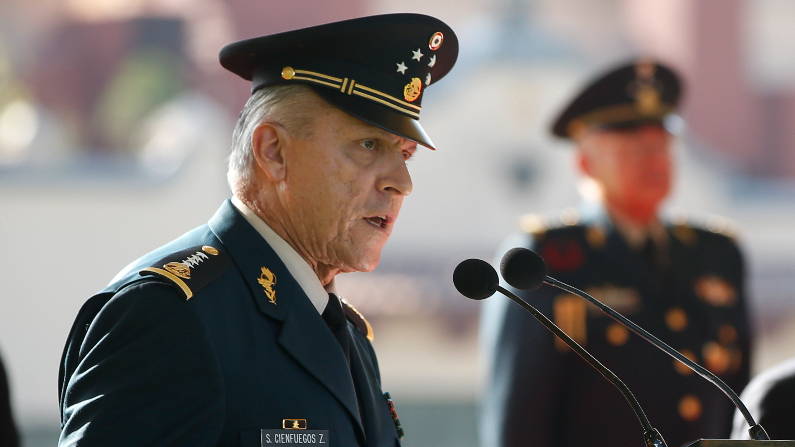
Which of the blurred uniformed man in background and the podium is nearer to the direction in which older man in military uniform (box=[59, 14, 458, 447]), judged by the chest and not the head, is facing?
the podium

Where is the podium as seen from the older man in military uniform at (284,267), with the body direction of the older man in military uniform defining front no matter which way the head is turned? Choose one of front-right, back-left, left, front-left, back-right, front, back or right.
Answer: front

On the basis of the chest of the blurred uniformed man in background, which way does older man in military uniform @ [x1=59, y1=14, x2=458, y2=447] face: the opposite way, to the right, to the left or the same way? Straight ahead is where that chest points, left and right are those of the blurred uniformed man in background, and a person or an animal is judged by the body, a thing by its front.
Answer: the same way

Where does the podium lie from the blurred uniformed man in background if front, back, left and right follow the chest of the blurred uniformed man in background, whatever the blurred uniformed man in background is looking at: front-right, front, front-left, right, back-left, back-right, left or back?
front-right

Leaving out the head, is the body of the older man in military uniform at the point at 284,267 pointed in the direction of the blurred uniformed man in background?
no

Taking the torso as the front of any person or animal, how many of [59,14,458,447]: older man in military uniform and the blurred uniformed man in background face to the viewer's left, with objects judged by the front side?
0

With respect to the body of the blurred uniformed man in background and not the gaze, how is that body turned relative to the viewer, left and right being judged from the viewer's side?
facing the viewer and to the right of the viewer

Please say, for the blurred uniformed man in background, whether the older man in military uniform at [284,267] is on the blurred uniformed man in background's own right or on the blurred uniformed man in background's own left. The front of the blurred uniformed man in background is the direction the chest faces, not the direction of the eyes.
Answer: on the blurred uniformed man in background's own right

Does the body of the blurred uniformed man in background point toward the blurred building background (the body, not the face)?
no
